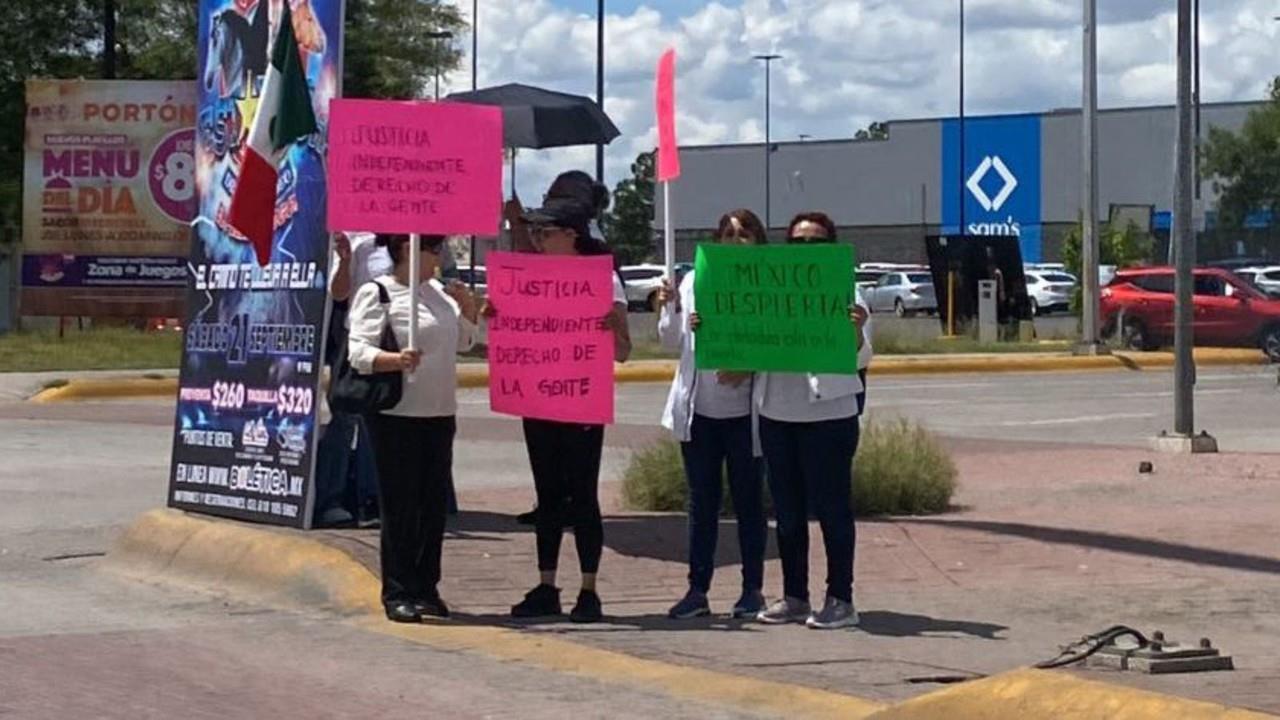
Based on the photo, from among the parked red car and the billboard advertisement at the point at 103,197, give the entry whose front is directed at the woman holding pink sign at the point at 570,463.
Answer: the billboard advertisement

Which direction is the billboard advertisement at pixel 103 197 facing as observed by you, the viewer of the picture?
facing the viewer

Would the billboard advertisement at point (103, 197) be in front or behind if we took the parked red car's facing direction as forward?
behind

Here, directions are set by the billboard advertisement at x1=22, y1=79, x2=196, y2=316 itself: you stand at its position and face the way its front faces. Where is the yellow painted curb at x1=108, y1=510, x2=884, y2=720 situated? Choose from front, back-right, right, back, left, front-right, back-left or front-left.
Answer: front

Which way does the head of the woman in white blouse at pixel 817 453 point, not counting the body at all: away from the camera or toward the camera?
toward the camera

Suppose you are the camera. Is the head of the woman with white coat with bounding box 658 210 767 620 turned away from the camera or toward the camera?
toward the camera

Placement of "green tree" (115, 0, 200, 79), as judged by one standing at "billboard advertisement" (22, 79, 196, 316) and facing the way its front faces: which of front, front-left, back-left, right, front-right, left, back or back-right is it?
back

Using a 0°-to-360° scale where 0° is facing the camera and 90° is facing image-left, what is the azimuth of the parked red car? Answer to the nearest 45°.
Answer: approximately 270°

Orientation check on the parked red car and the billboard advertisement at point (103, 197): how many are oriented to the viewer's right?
1

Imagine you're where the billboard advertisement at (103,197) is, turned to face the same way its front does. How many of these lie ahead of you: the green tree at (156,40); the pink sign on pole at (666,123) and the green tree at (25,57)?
1

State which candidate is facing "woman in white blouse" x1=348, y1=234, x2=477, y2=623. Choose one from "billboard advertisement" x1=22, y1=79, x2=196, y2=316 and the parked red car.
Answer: the billboard advertisement

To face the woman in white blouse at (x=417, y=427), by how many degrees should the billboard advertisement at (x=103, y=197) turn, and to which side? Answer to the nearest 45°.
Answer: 0° — it already faces them

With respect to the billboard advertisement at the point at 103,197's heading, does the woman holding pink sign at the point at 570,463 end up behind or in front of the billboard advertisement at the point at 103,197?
in front

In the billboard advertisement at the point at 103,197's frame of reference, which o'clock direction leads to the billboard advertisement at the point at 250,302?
the billboard advertisement at the point at 250,302 is roughly at 12 o'clock from the billboard advertisement at the point at 103,197.
